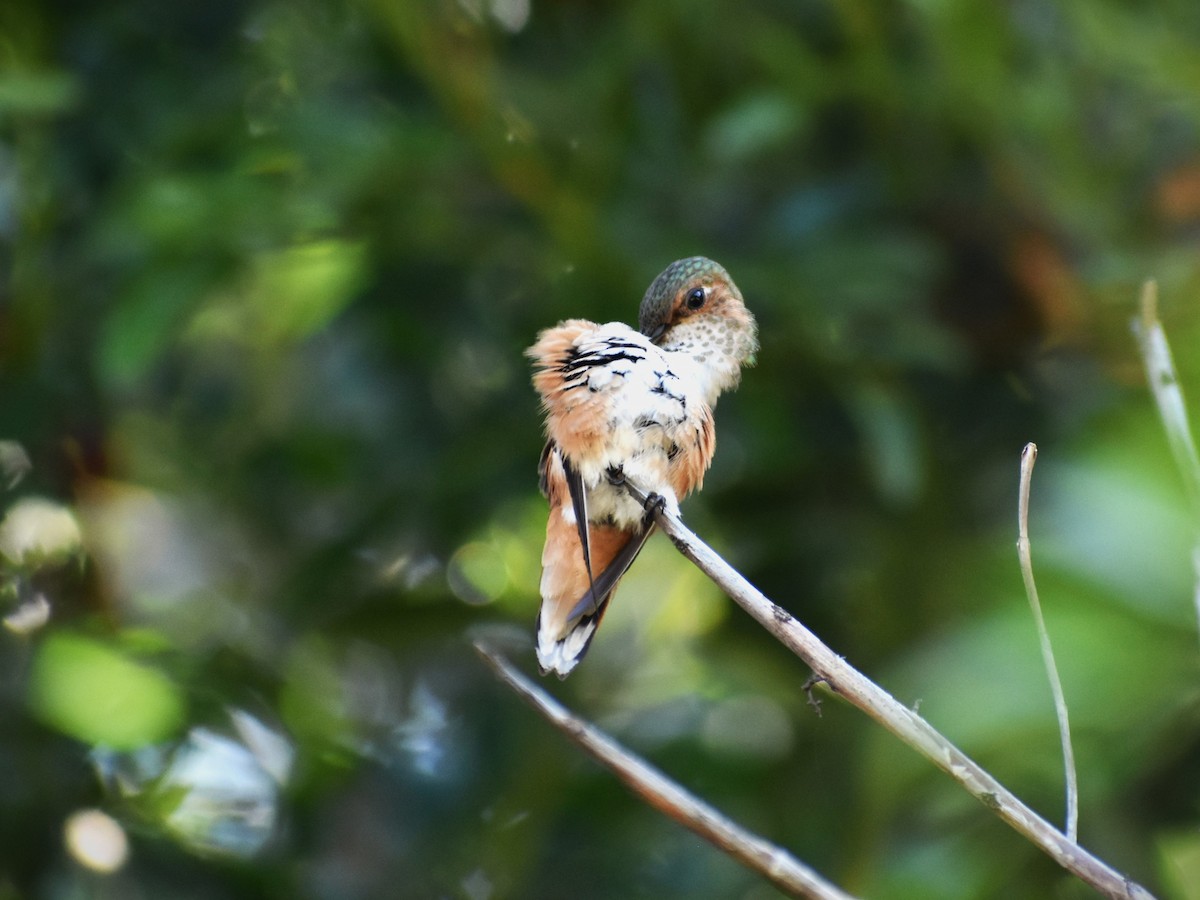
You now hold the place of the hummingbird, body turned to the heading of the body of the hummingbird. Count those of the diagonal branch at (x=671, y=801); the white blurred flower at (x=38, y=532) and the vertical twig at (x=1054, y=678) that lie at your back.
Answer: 1
